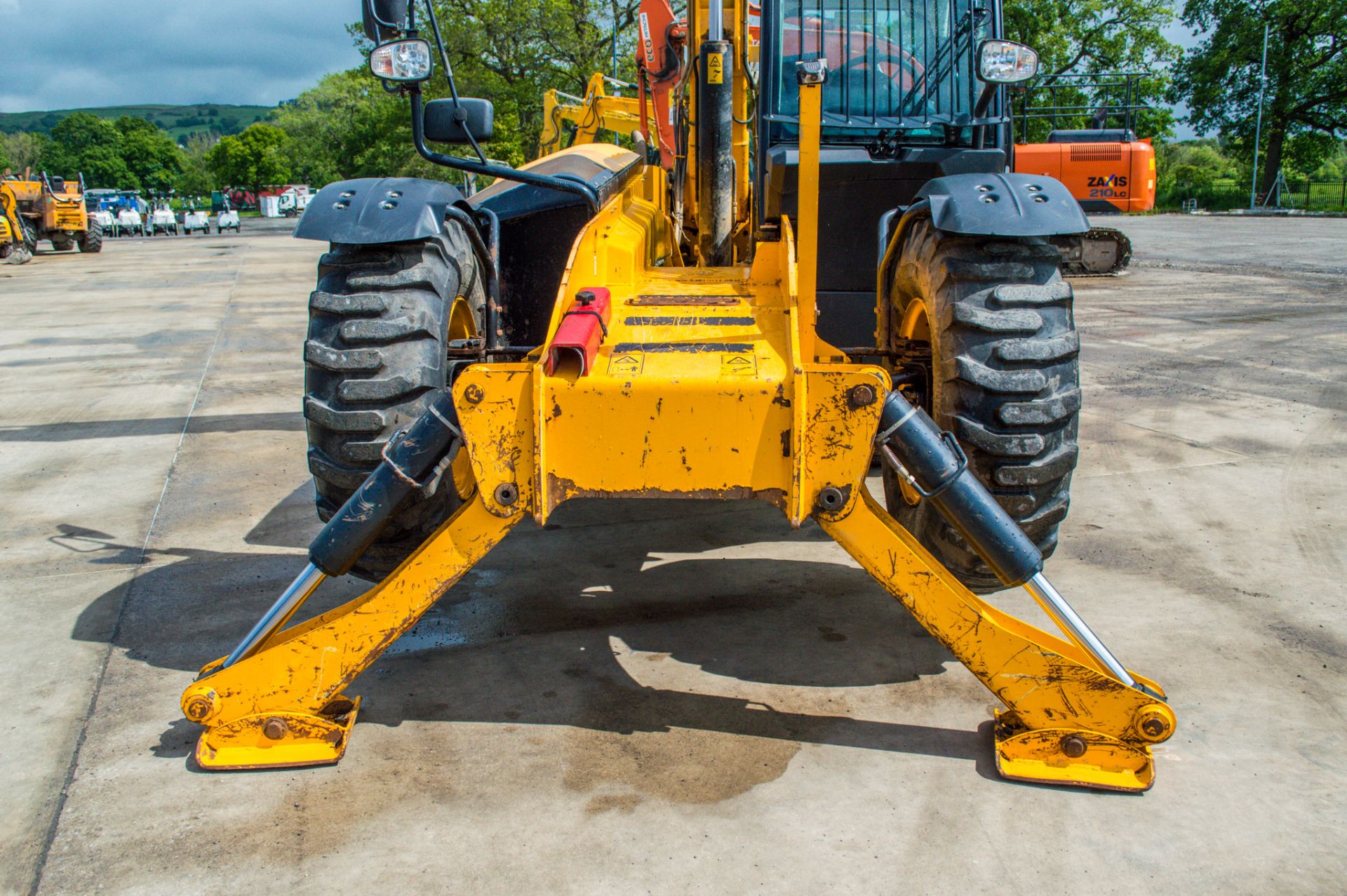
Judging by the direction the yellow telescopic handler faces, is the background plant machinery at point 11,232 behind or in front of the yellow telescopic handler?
behind

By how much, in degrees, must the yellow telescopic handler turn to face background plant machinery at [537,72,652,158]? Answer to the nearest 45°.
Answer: approximately 180°

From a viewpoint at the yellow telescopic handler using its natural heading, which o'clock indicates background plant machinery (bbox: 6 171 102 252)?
The background plant machinery is roughly at 5 o'clock from the yellow telescopic handler.

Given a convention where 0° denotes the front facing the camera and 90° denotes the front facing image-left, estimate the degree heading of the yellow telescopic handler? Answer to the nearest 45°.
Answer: approximately 0°

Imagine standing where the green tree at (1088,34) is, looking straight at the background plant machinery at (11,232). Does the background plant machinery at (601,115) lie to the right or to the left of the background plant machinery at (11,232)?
left

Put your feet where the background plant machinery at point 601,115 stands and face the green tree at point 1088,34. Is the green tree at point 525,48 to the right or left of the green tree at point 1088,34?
left

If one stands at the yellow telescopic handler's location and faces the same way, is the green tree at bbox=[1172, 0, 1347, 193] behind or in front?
behind

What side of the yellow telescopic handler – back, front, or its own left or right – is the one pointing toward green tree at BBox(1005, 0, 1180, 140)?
back

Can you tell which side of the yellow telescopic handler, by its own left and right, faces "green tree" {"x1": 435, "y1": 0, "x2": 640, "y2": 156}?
back

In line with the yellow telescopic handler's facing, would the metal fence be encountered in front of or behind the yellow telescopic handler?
behind
